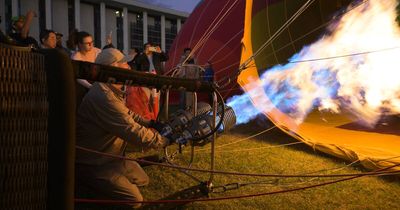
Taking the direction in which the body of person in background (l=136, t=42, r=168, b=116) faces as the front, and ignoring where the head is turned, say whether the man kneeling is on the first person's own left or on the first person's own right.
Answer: on the first person's own right

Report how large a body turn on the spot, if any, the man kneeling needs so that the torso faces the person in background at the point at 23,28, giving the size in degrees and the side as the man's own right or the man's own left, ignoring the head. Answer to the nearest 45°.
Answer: approximately 135° to the man's own left

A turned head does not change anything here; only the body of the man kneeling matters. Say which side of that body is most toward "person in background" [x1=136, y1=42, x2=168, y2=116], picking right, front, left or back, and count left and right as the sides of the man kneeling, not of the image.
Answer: left

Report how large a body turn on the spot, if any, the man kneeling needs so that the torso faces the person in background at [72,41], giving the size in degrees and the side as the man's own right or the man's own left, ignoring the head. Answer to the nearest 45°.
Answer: approximately 90° to the man's own left

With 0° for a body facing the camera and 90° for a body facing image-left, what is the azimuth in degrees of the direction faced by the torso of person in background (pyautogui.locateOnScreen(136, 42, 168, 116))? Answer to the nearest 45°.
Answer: approximately 315°

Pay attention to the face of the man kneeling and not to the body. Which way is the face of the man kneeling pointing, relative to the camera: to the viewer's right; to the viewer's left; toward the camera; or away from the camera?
to the viewer's right

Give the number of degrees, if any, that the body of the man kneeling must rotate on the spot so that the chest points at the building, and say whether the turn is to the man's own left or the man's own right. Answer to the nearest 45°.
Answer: approximately 90° to the man's own left

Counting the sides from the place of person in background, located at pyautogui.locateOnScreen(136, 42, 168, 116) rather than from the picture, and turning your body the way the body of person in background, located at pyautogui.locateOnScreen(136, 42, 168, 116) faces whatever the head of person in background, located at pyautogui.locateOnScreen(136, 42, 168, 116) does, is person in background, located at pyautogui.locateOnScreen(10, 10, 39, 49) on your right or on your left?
on your right

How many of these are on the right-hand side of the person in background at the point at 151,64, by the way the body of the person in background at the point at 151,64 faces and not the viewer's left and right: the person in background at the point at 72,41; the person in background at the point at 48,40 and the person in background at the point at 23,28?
3

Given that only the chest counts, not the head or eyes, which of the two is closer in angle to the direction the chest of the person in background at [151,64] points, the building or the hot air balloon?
the hot air balloon

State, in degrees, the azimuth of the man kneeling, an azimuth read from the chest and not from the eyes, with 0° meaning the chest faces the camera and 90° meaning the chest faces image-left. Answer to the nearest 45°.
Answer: approximately 270°

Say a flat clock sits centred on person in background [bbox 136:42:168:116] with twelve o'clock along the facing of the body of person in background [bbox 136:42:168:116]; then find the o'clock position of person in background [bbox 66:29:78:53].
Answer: person in background [bbox 66:29:78:53] is roughly at 3 o'clock from person in background [bbox 136:42:168:116].
